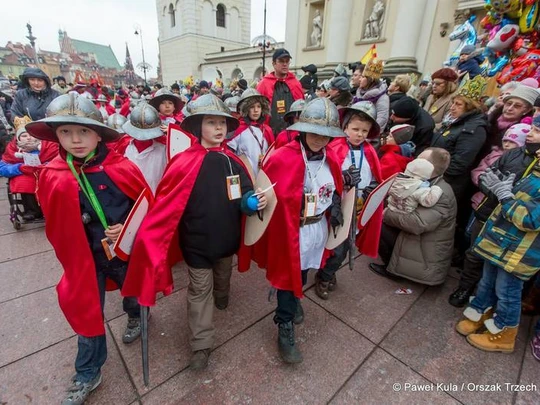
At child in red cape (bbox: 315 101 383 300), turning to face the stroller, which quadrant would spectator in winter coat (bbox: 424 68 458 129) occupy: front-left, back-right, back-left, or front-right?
back-right

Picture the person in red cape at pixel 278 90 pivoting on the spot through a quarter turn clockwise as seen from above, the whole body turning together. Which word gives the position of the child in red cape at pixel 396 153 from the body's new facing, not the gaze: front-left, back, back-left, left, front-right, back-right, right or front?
back-left

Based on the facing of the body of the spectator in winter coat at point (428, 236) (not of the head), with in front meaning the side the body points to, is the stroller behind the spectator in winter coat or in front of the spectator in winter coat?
in front

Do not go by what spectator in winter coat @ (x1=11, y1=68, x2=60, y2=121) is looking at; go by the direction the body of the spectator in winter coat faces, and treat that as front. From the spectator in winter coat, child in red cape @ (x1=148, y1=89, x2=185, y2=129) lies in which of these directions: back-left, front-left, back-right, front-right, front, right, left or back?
front-left

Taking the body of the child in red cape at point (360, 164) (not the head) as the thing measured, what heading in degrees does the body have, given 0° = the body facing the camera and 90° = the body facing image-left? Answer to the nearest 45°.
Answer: approximately 0°

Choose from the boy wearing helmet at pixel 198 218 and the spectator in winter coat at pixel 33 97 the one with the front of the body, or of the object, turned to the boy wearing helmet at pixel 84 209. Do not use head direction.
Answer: the spectator in winter coat

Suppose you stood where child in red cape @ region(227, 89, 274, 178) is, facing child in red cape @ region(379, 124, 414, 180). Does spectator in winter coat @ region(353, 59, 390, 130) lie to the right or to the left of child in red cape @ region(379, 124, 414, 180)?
left

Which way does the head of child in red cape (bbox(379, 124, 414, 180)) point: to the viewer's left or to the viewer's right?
to the viewer's left

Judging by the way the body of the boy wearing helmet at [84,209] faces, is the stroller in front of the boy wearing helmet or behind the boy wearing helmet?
behind

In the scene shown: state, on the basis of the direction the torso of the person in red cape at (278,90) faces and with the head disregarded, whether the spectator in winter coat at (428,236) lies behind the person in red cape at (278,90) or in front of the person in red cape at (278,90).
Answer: in front

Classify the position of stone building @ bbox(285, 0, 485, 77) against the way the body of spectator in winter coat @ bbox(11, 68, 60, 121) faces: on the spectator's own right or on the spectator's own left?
on the spectator's own left

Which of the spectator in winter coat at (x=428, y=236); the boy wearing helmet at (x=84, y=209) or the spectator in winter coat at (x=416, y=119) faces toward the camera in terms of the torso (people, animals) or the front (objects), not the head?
the boy wearing helmet
